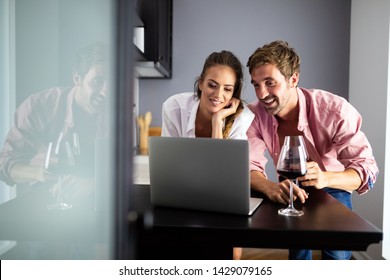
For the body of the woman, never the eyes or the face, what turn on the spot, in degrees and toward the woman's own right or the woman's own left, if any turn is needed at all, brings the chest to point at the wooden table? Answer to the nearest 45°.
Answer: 0° — they already face it

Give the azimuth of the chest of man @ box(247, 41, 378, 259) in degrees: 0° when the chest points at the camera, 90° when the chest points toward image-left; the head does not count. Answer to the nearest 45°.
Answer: approximately 45°

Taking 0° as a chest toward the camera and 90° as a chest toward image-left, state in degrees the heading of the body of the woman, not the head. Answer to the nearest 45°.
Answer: approximately 0°

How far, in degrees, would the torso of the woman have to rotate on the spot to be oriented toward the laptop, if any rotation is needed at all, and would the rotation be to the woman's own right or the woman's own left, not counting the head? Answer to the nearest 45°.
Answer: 0° — they already face it
